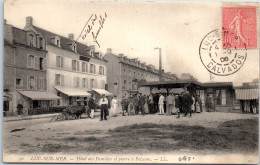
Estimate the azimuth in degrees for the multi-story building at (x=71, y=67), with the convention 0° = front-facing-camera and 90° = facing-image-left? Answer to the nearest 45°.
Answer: approximately 315°
